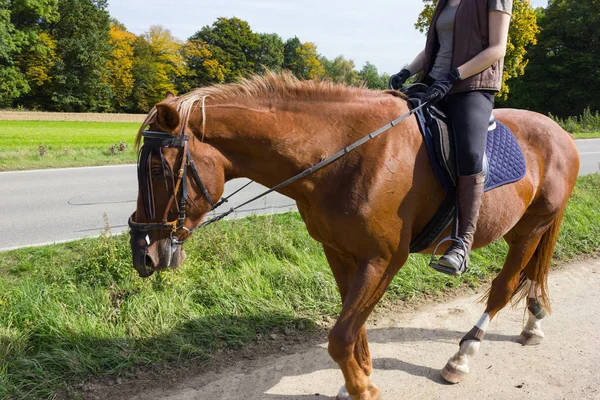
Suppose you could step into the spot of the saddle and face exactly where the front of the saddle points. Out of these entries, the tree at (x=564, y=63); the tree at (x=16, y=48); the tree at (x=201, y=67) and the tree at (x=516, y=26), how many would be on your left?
0

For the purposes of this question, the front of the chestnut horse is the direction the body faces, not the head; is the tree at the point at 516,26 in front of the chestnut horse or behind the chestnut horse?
behind

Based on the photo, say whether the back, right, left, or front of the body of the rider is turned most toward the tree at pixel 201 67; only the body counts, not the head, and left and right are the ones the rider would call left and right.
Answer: right

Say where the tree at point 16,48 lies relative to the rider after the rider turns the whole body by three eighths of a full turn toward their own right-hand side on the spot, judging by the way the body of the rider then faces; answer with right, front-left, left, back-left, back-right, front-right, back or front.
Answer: front-left

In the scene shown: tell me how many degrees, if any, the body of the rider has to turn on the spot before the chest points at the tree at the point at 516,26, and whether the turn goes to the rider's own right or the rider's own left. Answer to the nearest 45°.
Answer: approximately 135° to the rider's own right

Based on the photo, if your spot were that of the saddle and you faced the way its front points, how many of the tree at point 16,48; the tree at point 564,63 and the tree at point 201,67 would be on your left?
0

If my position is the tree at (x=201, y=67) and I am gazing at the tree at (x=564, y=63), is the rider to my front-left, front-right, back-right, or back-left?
front-right

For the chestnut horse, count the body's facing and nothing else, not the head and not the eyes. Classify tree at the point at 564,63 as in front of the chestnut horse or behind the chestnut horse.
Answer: behind

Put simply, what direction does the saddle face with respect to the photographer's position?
facing the viewer and to the left of the viewer

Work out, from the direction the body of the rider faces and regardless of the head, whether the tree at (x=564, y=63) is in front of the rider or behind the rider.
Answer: behind

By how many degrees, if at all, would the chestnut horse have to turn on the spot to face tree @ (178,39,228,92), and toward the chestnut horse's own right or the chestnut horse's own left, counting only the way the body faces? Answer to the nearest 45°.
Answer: approximately 135° to the chestnut horse's own right

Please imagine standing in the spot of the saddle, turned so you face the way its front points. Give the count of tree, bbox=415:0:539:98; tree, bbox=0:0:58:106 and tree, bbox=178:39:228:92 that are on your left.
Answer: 0
